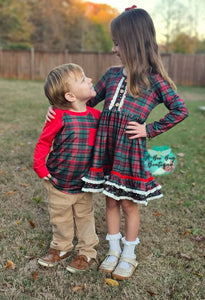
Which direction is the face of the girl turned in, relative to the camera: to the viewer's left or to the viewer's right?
to the viewer's left

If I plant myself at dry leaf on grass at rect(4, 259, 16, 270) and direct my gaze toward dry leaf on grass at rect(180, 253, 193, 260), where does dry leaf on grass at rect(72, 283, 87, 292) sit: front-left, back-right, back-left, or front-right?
front-right

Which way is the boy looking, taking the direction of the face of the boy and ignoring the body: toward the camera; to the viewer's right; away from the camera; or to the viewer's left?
to the viewer's right

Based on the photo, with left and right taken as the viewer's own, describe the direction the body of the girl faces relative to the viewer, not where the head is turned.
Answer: facing the viewer and to the left of the viewer
